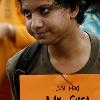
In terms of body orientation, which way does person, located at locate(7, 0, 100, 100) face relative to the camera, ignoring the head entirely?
toward the camera

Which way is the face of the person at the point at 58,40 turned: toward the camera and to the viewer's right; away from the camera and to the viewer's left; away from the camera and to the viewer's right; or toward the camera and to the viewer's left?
toward the camera and to the viewer's left
